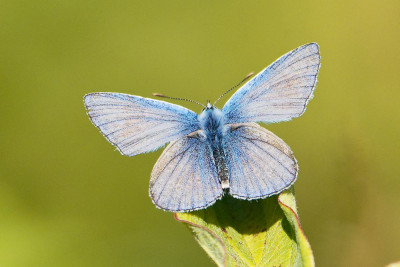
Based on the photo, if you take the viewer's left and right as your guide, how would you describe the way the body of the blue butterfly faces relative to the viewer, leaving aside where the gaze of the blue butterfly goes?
facing away from the viewer
